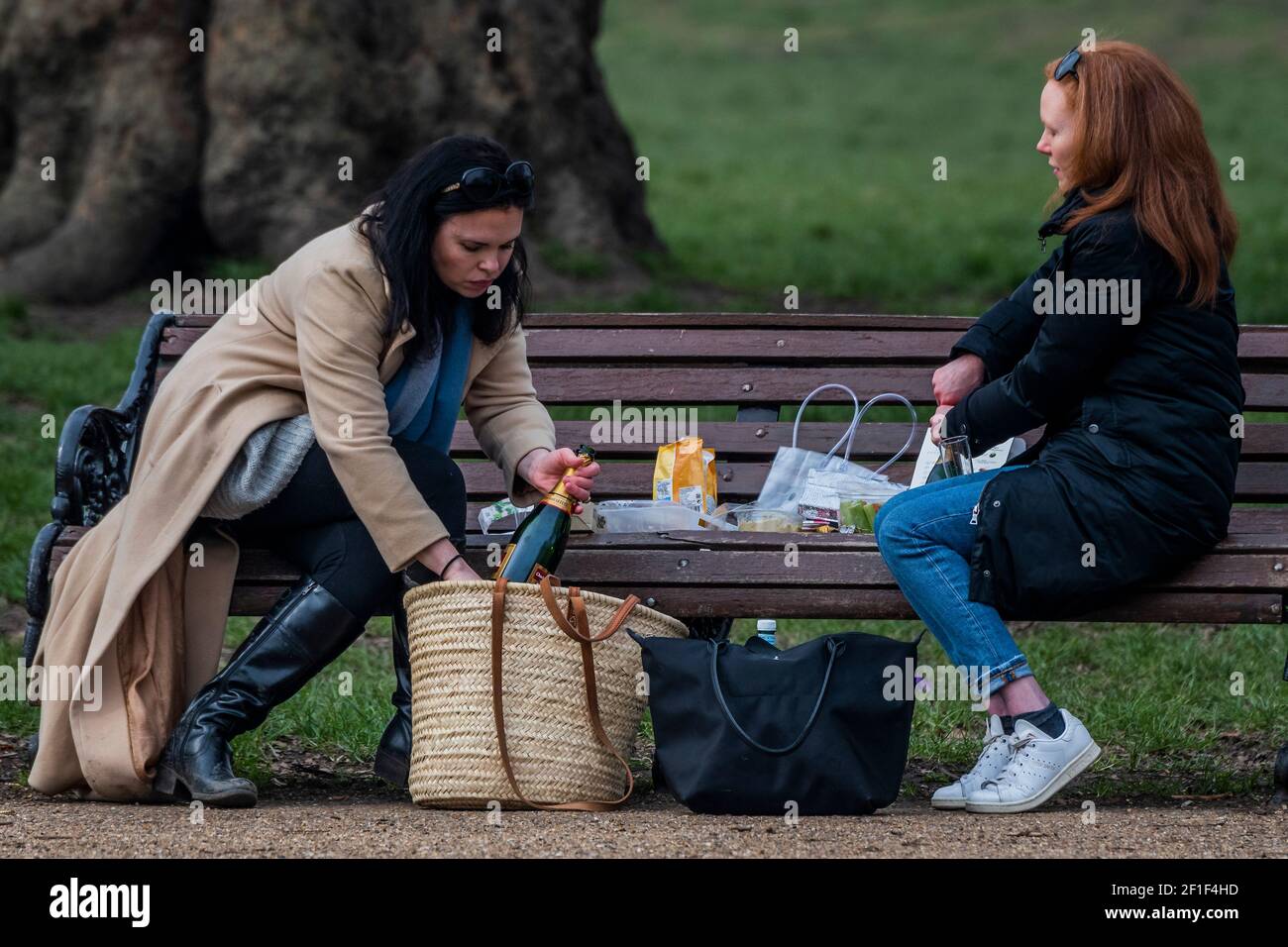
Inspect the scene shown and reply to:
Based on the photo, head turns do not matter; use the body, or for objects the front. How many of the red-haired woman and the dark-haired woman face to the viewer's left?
1

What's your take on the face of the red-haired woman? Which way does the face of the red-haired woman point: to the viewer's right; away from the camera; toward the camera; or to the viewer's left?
to the viewer's left

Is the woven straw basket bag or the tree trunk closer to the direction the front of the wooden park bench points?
the woven straw basket bag

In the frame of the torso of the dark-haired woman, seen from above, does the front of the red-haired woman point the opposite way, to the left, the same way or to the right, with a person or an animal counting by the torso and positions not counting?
the opposite way

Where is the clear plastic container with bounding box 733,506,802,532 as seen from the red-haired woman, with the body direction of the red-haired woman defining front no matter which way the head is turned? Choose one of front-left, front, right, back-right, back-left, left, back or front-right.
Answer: front-right

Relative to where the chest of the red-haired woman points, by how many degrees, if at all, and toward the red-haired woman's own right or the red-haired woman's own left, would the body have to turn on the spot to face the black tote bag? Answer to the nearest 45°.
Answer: approximately 45° to the red-haired woman's own left

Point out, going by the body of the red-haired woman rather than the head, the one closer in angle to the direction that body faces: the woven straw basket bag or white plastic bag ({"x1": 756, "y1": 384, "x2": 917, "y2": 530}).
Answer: the woven straw basket bag

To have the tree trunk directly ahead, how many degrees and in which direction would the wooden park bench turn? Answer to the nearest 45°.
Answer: approximately 135° to its right

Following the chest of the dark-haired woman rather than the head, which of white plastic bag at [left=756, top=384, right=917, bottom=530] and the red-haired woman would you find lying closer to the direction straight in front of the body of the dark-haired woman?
the red-haired woman

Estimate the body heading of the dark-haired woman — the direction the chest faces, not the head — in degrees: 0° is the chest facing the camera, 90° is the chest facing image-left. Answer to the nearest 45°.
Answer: approximately 315°

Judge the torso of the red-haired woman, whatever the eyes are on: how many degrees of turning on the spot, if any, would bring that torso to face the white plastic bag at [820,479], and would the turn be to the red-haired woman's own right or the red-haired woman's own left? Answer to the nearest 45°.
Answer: approximately 45° to the red-haired woman's own right

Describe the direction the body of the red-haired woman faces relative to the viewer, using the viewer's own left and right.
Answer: facing to the left of the viewer

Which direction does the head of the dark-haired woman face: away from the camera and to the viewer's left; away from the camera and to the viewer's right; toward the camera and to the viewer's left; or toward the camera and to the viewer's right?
toward the camera and to the viewer's right
